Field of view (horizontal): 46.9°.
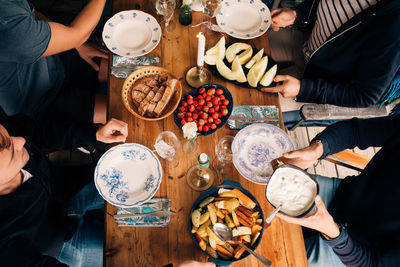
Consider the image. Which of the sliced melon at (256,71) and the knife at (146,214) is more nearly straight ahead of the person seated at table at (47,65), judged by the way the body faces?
the sliced melon

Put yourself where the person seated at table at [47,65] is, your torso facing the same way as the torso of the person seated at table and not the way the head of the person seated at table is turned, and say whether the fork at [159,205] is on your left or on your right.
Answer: on your right

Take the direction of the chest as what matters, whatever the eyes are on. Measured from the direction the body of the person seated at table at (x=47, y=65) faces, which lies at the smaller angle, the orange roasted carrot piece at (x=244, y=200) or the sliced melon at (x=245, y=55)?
the sliced melon

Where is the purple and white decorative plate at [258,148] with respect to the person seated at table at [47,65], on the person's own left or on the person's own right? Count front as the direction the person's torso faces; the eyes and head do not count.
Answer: on the person's own right

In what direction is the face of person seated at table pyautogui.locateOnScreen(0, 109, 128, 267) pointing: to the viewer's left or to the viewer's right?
to the viewer's right

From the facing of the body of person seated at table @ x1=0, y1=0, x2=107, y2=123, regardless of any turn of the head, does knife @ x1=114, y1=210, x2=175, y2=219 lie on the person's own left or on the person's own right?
on the person's own right

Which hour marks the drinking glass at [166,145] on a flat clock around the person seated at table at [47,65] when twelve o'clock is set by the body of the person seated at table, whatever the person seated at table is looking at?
The drinking glass is roughly at 2 o'clock from the person seated at table.

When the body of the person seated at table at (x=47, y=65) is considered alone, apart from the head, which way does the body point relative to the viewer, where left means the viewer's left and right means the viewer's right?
facing to the right of the viewer

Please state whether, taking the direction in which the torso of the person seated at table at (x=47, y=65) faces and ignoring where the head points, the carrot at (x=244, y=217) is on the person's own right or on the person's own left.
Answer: on the person's own right

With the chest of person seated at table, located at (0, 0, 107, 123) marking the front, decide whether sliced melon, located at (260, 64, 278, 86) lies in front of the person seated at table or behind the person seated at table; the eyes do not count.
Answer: in front
